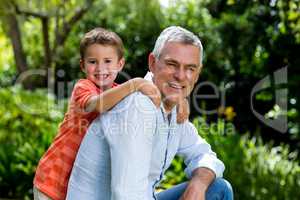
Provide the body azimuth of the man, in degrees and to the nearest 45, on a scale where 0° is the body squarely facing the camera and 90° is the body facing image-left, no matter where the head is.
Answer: approximately 315°

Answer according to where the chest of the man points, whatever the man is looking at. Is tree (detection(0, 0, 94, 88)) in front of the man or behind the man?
behind
